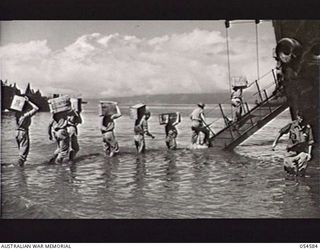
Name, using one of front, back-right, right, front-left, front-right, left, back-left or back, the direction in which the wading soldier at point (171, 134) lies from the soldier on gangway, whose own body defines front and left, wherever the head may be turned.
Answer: front-right

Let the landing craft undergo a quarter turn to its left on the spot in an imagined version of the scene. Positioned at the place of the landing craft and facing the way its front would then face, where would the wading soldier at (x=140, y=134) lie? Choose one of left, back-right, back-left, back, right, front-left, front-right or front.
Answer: back-right

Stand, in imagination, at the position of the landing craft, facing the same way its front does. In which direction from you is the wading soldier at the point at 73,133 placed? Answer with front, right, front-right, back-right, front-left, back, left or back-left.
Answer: front-right

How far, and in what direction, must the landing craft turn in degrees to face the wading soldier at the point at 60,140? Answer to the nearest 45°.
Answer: approximately 45° to its right

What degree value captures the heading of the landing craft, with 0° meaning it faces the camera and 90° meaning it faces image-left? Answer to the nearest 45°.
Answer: approximately 45°
